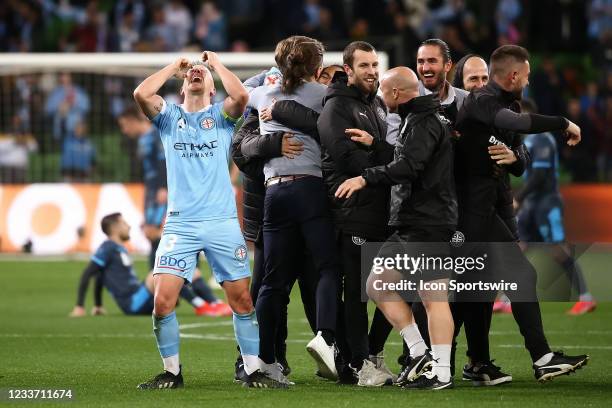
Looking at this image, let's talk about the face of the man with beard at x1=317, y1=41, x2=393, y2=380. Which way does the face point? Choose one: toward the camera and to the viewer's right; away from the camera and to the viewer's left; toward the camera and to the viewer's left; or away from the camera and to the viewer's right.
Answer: toward the camera and to the viewer's right

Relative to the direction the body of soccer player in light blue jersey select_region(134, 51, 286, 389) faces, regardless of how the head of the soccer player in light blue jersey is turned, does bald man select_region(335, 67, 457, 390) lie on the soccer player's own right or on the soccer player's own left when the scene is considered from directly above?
on the soccer player's own left

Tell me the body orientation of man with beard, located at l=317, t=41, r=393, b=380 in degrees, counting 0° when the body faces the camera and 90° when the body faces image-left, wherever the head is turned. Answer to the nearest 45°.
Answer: approximately 315°

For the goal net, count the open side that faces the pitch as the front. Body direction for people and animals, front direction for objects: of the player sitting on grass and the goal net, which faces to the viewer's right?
the player sitting on grass

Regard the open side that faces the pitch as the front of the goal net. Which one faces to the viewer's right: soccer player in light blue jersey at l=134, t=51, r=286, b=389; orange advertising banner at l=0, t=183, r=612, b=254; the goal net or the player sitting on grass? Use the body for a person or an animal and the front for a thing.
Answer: the player sitting on grass

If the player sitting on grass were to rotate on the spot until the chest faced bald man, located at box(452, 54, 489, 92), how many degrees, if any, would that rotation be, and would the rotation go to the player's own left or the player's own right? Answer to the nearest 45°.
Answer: approximately 45° to the player's own right

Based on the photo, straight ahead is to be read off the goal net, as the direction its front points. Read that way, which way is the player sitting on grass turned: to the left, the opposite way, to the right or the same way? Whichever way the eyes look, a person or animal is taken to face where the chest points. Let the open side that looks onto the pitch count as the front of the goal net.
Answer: to the left

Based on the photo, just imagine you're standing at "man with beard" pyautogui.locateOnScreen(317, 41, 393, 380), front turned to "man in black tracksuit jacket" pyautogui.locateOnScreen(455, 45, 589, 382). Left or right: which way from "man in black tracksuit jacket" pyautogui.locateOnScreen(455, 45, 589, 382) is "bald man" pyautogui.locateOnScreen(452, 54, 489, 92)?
left

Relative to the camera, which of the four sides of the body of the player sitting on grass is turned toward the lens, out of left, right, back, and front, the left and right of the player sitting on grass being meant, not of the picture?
right

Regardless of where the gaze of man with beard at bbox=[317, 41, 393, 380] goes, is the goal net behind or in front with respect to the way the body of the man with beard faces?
behind

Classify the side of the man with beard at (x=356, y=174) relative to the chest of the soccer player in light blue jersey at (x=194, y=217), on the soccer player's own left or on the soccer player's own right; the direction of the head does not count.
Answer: on the soccer player's own left
